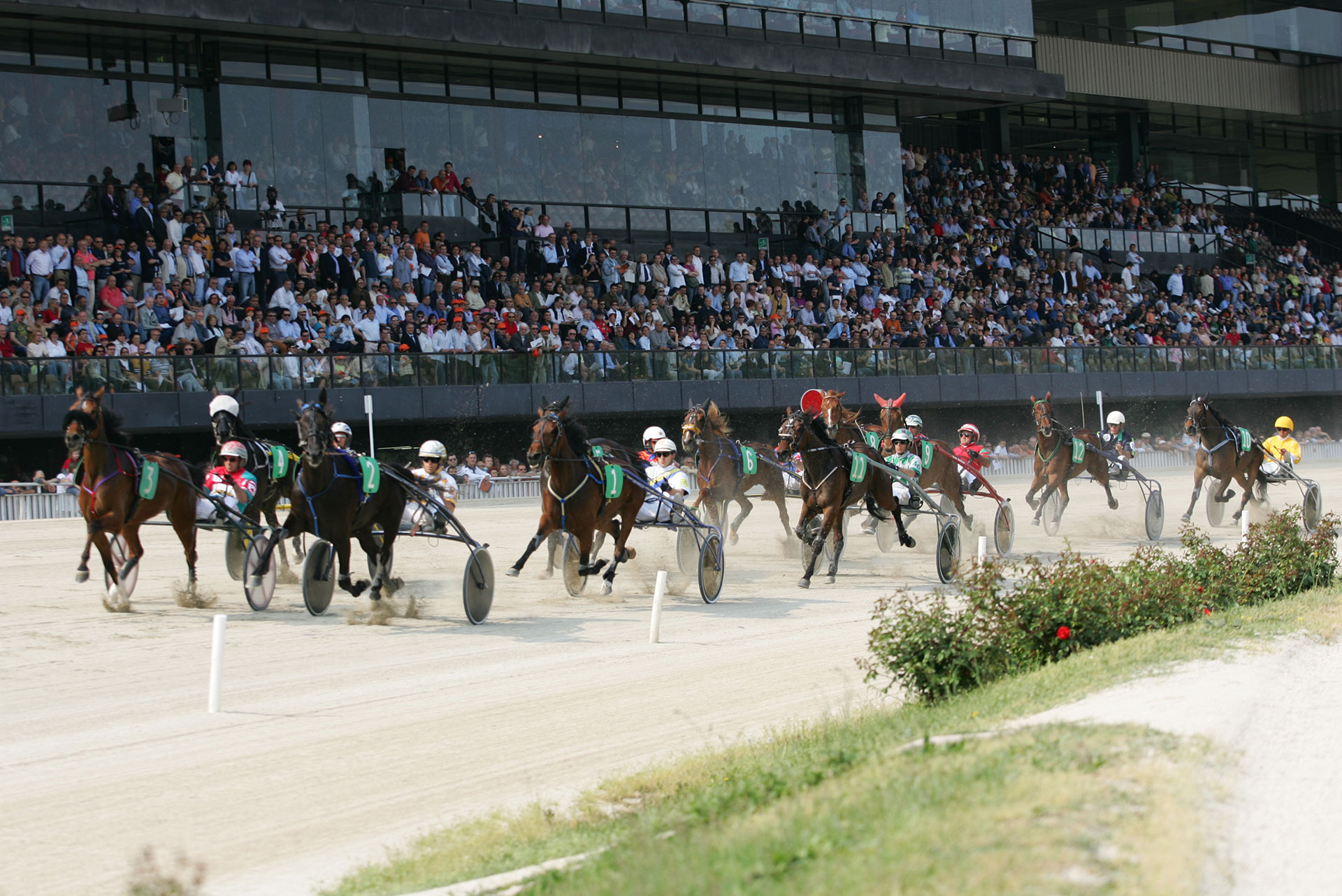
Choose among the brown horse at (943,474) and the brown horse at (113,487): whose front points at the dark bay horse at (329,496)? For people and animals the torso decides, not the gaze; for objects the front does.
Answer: the brown horse at (943,474)

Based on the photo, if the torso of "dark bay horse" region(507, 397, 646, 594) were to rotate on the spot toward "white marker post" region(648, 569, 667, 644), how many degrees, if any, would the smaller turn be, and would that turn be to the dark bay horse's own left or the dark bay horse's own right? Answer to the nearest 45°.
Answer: approximately 90° to the dark bay horse's own left

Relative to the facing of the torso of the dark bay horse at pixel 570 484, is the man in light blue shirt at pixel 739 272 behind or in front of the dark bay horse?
behind

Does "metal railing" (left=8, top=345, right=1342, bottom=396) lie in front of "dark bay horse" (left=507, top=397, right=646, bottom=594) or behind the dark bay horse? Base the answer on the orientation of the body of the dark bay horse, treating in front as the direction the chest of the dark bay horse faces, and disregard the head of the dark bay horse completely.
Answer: behind

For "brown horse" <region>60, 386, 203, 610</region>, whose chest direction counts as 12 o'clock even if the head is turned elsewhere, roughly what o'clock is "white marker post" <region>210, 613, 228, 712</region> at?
The white marker post is roughly at 10 o'clock from the brown horse.

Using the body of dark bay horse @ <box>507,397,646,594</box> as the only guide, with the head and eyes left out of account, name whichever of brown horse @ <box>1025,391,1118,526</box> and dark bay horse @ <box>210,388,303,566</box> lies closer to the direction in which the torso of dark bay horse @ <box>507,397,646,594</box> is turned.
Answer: the dark bay horse

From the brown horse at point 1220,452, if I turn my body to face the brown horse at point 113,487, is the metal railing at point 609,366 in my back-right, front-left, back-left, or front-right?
front-right

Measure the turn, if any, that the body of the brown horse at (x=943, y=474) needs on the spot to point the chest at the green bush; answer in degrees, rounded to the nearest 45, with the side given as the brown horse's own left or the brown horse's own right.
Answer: approximately 45° to the brown horse's own left

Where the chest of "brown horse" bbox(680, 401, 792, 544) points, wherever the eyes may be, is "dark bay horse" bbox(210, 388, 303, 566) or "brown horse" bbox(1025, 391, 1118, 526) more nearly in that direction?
the dark bay horse

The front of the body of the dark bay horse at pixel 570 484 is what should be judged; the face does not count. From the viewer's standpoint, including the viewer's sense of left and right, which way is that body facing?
facing the viewer and to the left of the viewer

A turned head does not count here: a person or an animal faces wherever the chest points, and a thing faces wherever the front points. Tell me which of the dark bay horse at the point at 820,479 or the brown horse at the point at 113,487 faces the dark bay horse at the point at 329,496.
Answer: the dark bay horse at the point at 820,479

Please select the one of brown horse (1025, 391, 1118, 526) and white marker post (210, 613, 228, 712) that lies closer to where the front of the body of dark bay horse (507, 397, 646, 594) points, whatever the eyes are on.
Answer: the white marker post

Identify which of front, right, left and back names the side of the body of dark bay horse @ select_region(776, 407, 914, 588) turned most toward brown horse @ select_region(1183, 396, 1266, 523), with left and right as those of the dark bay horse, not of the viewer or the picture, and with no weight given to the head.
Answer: back

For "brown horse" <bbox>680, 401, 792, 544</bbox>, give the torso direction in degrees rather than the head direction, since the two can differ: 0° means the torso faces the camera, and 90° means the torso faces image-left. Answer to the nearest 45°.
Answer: approximately 45°

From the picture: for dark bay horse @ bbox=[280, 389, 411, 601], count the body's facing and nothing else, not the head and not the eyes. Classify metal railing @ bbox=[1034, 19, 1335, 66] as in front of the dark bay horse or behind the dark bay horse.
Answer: behind

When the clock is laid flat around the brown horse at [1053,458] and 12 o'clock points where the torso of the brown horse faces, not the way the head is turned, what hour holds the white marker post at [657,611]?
The white marker post is roughly at 11 o'clock from the brown horse.

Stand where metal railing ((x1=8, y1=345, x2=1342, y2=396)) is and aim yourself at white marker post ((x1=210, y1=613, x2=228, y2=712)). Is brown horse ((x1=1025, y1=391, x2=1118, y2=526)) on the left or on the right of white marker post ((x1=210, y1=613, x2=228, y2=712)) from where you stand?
left
